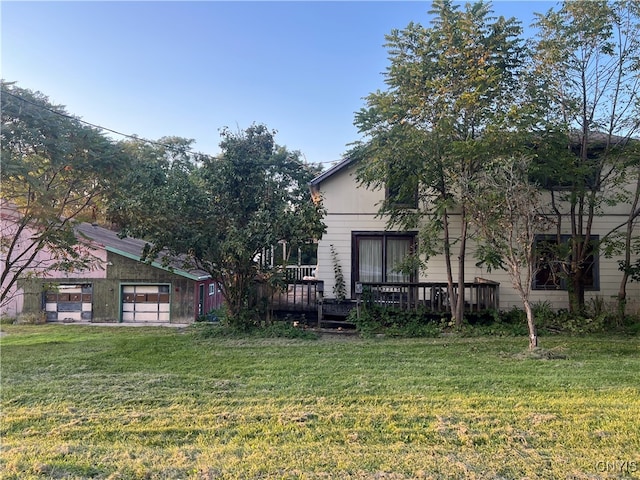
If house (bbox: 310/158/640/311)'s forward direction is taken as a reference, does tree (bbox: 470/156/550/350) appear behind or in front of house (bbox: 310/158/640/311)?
in front

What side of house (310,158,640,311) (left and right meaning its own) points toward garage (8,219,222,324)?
right

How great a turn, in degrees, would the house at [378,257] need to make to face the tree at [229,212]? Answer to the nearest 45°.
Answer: approximately 45° to its right

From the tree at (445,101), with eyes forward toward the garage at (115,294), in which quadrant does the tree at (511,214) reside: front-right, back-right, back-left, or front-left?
back-left

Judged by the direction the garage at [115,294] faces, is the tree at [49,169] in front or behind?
in front

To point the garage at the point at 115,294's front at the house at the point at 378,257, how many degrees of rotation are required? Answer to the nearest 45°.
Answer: approximately 45° to its left

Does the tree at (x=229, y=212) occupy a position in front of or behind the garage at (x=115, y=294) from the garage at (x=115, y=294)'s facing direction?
in front

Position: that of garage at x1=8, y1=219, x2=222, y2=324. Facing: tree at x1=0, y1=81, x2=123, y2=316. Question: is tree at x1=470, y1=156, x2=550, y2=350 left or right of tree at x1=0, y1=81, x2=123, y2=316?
left

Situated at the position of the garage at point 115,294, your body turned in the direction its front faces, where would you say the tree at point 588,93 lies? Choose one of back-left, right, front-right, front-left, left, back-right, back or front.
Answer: front-left
